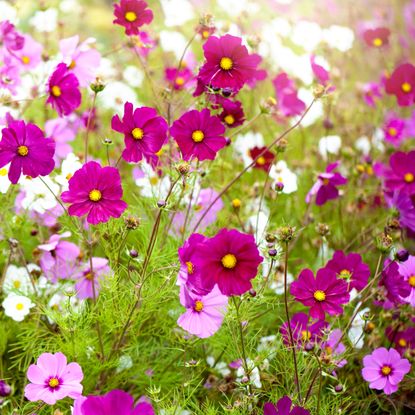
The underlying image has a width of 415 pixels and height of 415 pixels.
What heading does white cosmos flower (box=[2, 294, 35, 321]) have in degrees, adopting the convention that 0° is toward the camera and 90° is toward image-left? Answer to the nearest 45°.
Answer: approximately 0°
